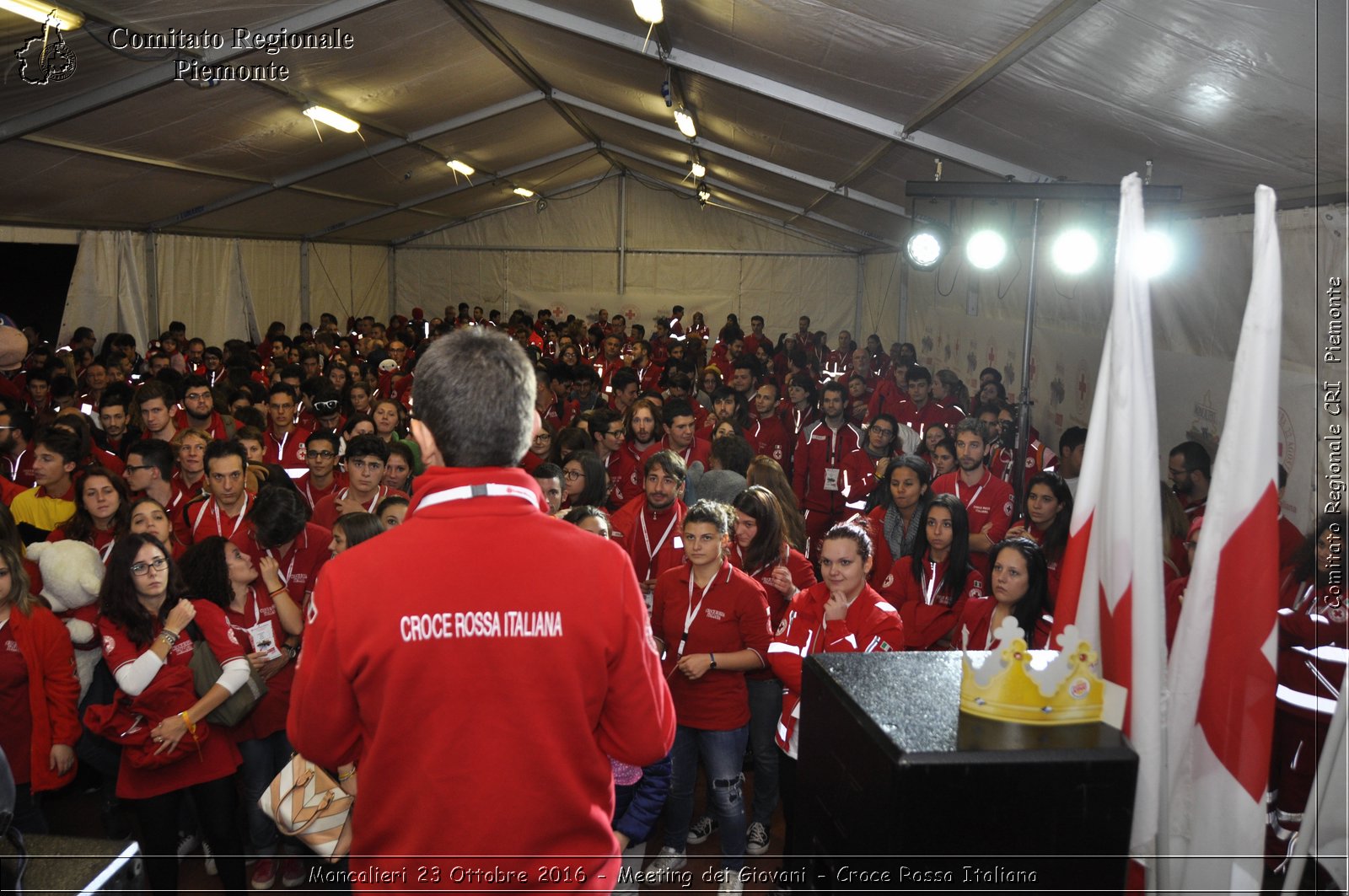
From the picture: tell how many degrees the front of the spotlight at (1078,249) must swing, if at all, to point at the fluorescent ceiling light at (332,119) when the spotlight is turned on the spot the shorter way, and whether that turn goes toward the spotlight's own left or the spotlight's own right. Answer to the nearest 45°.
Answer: approximately 90° to the spotlight's own right

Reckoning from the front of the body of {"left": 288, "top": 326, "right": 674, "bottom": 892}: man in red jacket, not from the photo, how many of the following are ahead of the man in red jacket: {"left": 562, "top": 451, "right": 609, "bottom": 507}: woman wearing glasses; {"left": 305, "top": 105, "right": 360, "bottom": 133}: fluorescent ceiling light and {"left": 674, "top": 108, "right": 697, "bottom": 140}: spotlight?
3

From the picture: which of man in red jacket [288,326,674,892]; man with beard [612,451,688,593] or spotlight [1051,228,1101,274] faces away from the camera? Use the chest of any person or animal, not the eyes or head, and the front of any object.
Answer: the man in red jacket

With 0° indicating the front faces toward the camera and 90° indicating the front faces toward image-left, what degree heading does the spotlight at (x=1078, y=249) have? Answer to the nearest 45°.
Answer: approximately 0°

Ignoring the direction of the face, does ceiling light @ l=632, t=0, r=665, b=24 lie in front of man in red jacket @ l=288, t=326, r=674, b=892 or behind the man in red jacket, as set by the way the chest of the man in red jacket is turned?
in front

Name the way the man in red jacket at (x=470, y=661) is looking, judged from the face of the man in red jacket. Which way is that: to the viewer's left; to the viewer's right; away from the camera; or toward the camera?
away from the camera

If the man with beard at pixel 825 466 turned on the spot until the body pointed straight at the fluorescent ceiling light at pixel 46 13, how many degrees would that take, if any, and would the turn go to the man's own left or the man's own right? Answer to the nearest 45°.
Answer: approximately 45° to the man's own right

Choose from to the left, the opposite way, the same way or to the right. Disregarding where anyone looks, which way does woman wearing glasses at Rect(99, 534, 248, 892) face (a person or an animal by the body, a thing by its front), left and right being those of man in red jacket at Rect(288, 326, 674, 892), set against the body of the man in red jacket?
the opposite way

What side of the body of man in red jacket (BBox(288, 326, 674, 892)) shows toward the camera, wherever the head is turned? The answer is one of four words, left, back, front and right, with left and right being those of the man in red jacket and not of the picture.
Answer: back

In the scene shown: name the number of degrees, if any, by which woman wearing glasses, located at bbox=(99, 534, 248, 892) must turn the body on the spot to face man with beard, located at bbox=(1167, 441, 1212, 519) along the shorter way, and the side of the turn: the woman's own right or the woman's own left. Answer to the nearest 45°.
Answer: approximately 90° to the woman's own left

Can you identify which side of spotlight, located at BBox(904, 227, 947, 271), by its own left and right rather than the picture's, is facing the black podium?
front

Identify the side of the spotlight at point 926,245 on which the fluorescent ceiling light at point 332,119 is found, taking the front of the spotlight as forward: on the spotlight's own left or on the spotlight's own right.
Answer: on the spotlight's own right

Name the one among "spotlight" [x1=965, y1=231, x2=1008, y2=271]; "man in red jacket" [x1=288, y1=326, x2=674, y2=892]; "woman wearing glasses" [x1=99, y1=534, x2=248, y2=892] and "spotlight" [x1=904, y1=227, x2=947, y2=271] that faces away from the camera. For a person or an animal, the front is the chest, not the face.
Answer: the man in red jacket
